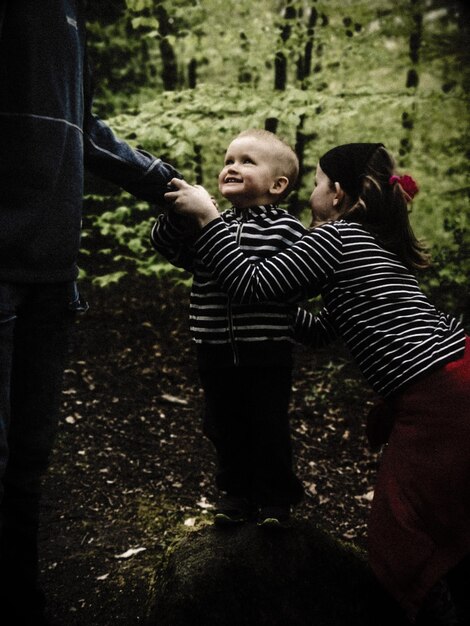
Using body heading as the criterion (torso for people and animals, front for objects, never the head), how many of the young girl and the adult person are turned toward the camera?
0

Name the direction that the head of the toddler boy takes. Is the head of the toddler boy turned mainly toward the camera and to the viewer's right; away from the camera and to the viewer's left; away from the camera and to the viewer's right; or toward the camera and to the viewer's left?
toward the camera and to the viewer's left

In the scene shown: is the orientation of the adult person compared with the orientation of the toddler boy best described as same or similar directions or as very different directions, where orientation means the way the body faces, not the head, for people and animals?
very different directions

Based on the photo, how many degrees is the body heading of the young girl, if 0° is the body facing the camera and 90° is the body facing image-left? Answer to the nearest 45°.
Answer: approximately 135°

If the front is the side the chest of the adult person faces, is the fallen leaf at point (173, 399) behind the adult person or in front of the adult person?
in front

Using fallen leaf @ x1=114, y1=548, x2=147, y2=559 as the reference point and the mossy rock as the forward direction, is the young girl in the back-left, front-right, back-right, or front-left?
front-left

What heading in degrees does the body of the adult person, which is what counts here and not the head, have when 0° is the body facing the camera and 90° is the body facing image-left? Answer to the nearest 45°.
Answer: approximately 225°
